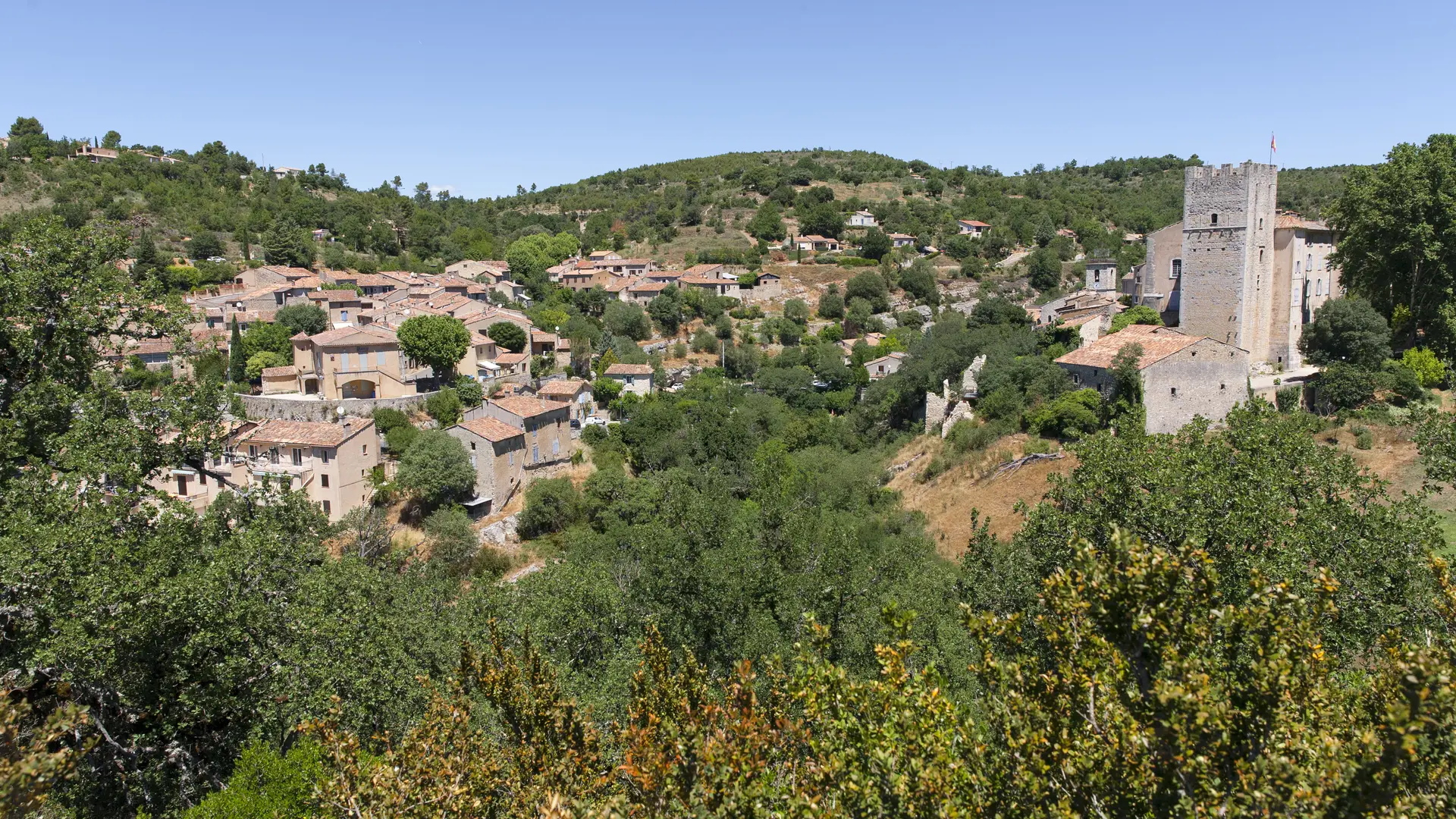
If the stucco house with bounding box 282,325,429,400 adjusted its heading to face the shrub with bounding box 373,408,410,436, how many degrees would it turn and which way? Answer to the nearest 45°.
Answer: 0° — it already faces it

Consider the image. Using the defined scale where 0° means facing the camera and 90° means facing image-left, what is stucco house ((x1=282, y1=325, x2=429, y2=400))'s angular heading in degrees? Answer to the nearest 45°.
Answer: approximately 0°

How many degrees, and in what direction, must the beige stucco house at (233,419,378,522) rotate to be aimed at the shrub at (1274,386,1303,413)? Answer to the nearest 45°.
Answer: approximately 90° to its left

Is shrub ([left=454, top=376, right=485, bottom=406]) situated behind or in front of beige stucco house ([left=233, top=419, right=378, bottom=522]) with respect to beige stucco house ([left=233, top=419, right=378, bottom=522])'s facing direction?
behind

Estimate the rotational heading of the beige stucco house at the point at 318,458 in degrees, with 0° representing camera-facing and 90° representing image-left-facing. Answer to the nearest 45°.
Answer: approximately 45°

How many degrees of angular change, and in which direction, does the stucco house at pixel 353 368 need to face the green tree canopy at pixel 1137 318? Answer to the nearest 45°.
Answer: approximately 45° to its left

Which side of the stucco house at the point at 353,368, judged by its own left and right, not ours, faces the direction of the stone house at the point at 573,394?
left

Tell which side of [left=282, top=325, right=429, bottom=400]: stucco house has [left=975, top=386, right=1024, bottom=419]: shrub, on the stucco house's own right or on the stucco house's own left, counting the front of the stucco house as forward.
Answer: on the stucco house's own left

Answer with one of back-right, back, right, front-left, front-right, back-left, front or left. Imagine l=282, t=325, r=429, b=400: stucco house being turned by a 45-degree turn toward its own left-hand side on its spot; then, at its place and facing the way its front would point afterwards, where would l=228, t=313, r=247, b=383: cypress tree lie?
back
